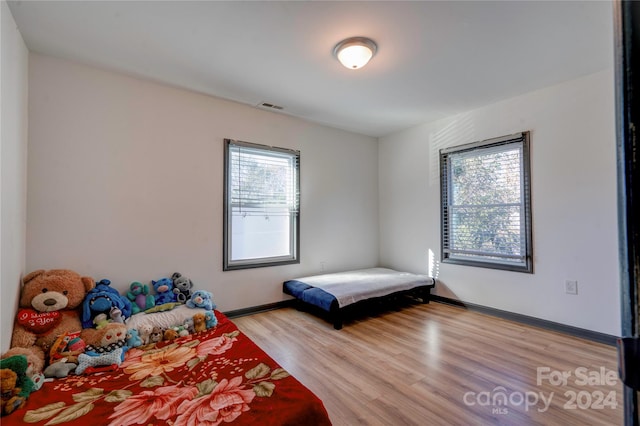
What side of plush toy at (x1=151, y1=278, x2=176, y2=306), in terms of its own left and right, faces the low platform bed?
left

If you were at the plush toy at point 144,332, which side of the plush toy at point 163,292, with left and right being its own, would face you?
front

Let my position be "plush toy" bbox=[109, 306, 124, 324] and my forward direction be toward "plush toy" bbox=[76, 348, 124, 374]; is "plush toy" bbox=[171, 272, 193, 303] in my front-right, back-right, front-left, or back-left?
back-left

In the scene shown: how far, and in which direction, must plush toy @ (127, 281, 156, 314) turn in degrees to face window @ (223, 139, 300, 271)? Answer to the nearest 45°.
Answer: approximately 90° to its left

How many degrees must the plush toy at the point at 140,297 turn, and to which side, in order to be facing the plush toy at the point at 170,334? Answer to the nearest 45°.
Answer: approximately 45° to its left

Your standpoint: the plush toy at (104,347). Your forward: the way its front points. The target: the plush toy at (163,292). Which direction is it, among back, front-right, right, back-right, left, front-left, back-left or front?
left

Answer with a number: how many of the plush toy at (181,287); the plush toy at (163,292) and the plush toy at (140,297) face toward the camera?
3

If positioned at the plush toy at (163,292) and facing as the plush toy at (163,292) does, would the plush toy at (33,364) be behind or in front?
in front
